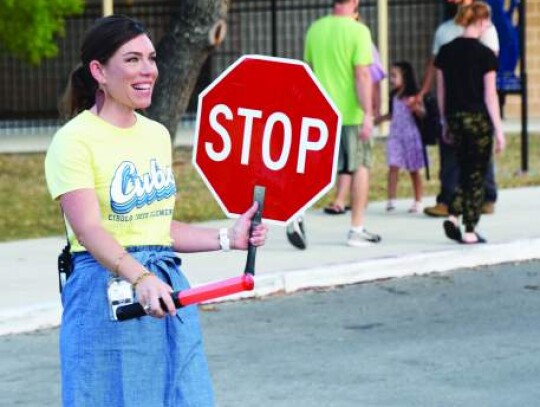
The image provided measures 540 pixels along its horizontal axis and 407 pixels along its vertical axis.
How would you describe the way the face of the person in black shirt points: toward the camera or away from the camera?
away from the camera

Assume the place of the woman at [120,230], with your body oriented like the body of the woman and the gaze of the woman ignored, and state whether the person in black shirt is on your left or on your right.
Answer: on your left

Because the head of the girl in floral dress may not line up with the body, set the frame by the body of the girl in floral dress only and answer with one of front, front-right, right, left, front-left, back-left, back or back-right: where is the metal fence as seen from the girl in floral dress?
back-right

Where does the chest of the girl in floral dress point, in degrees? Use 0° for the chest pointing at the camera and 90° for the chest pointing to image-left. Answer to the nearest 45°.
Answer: approximately 45°

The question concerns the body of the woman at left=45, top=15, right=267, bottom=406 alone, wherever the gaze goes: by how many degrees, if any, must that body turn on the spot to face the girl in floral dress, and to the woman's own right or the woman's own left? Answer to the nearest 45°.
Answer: approximately 135° to the woman's own left

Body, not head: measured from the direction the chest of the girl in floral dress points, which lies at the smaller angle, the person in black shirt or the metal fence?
the person in black shirt

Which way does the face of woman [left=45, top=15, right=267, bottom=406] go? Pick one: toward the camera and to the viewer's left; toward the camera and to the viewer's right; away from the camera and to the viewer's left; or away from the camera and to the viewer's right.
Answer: toward the camera and to the viewer's right

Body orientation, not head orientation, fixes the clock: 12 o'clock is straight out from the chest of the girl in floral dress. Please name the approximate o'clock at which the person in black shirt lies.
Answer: The person in black shirt is roughly at 10 o'clock from the girl in floral dress.
